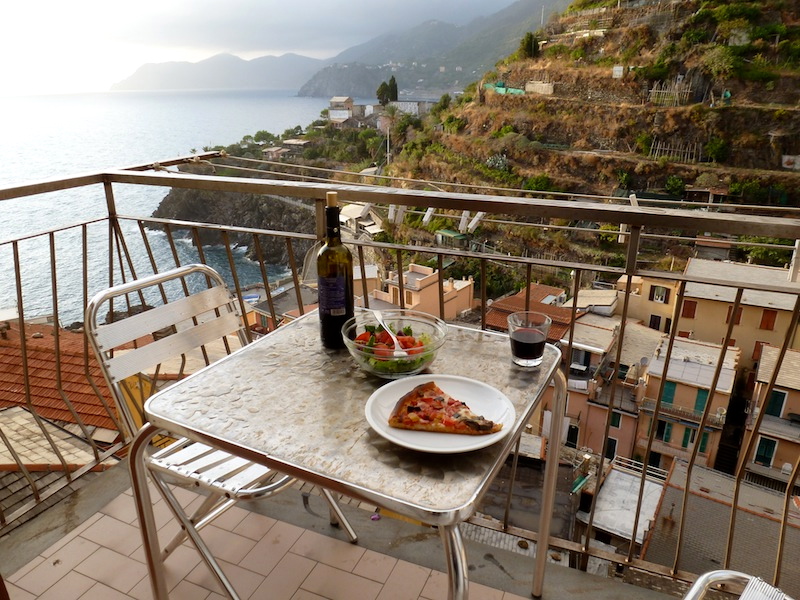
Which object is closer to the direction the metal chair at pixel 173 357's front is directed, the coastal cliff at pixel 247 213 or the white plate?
the white plate

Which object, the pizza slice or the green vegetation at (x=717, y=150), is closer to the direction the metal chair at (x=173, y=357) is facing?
the pizza slice

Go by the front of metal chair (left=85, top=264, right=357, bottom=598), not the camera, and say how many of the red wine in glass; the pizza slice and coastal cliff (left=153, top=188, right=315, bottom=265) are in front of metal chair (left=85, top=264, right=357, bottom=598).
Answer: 2

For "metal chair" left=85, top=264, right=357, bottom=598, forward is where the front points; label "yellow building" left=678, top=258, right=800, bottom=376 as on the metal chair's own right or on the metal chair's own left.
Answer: on the metal chair's own left

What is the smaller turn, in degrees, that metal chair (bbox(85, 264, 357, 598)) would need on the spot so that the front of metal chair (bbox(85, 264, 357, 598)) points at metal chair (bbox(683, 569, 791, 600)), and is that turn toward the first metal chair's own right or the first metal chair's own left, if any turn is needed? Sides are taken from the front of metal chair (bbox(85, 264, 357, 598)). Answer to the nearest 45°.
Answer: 0° — it already faces it

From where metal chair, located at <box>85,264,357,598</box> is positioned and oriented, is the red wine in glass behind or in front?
in front

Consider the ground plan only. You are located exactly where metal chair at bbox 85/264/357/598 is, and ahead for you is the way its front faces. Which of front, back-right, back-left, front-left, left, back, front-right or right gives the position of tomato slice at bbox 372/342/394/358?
front

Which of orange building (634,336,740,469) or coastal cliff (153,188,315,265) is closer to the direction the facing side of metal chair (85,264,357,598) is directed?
the orange building

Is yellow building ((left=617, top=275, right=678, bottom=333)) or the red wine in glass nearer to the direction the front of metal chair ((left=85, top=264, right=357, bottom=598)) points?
the red wine in glass

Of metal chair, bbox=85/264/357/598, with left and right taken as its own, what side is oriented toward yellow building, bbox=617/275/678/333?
left

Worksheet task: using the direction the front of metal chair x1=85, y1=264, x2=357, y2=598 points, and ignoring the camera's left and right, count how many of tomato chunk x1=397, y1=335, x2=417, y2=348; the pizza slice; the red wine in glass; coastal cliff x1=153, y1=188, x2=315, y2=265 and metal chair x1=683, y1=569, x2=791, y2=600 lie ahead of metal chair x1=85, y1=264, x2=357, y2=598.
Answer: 4

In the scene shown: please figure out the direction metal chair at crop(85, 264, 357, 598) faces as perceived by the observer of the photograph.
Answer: facing the viewer and to the right of the viewer

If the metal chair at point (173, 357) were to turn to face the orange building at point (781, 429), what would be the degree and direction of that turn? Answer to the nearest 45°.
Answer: approximately 45° to its left

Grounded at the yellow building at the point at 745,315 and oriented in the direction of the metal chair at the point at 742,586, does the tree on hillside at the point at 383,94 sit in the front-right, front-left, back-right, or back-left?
back-right

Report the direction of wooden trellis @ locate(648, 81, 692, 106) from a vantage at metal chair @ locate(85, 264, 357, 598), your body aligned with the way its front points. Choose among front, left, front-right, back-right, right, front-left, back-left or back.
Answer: left

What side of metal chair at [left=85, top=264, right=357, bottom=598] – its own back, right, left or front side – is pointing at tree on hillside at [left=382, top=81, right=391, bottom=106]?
left

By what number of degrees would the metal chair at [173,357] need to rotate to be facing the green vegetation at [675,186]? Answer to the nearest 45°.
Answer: approximately 90° to its left

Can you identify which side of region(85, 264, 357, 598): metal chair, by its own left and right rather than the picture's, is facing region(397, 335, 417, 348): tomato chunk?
front

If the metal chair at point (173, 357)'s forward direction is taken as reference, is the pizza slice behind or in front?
in front
